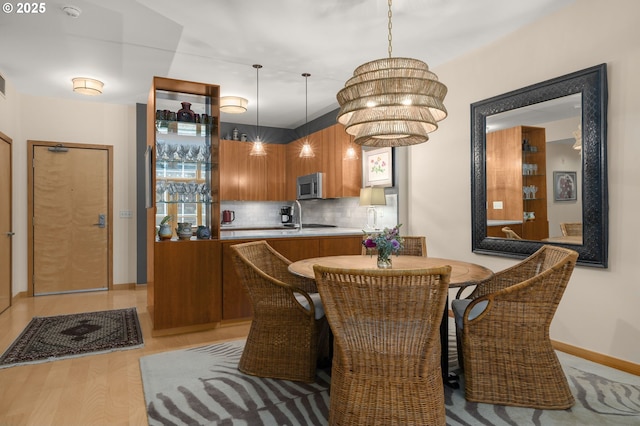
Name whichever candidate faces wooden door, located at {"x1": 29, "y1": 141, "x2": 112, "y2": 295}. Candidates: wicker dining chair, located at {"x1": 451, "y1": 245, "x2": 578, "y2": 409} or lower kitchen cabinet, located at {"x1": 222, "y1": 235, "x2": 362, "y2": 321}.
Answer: the wicker dining chair

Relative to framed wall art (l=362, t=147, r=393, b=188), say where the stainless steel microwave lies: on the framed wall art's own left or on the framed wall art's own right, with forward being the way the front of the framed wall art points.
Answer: on the framed wall art's own right

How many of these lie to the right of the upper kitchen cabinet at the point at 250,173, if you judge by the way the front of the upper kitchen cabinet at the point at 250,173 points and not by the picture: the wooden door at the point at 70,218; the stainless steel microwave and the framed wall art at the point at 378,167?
1

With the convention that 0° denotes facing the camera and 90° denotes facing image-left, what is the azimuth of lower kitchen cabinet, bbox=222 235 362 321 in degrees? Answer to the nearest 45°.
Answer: approximately 0°

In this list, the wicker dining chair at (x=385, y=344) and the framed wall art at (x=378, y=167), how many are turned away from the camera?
1

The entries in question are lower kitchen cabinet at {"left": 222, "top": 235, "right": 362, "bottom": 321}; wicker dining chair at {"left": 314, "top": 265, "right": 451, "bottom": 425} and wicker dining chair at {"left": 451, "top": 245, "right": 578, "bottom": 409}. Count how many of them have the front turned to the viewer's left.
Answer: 1

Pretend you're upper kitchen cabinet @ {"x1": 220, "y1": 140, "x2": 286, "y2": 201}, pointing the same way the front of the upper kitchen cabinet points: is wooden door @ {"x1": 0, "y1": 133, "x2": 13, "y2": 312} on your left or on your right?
on your right

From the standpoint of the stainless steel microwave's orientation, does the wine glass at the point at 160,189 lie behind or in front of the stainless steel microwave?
in front

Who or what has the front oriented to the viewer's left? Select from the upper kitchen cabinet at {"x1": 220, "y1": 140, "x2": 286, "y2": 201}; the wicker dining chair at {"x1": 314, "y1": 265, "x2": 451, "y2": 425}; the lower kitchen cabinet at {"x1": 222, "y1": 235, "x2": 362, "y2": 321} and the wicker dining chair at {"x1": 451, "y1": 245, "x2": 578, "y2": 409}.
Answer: the wicker dining chair at {"x1": 451, "y1": 245, "x2": 578, "y2": 409}

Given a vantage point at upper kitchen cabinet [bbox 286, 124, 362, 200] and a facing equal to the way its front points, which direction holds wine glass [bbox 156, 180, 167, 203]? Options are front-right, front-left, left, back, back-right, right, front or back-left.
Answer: front

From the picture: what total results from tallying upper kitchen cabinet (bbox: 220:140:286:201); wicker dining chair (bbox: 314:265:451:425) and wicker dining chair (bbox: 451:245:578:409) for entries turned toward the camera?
1

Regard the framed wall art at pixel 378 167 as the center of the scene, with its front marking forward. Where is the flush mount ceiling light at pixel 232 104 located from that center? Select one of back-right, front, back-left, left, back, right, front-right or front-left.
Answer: front-right

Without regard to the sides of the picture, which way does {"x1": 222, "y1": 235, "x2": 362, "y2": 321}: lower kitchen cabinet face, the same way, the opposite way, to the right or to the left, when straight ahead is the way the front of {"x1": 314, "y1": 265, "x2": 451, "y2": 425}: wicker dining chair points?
the opposite way

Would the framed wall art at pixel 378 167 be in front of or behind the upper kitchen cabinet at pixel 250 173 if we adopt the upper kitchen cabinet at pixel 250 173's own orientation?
in front

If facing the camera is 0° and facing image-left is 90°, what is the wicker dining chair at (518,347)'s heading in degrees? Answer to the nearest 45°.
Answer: approximately 90°

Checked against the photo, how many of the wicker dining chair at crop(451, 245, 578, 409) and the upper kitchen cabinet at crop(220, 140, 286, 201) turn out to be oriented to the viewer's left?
1

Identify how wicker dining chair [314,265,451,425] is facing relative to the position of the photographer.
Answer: facing away from the viewer

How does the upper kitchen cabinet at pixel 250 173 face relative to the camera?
toward the camera
